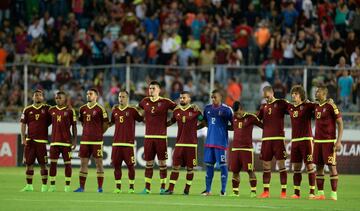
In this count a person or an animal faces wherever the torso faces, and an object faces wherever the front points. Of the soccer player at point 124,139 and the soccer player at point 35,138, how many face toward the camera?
2

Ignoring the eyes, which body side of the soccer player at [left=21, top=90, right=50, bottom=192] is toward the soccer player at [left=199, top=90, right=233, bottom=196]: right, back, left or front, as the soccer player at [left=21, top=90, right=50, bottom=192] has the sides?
left

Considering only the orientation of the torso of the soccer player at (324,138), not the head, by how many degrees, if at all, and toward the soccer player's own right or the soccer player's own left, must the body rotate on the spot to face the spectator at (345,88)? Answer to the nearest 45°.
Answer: approximately 135° to the soccer player's own right

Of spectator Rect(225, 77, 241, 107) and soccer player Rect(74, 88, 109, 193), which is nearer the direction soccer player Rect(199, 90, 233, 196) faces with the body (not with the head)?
the soccer player

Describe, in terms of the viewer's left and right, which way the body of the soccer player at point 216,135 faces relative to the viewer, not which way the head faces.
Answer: facing the viewer and to the left of the viewer

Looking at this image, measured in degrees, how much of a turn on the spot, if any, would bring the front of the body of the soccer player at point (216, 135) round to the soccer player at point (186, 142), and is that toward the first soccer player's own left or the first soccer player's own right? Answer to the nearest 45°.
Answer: approximately 45° to the first soccer player's own right

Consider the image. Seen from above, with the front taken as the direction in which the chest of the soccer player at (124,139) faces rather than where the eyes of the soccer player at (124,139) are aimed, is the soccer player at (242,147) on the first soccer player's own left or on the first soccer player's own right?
on the first soccer player's own left

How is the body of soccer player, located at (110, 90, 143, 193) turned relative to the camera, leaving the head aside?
toward the camera
